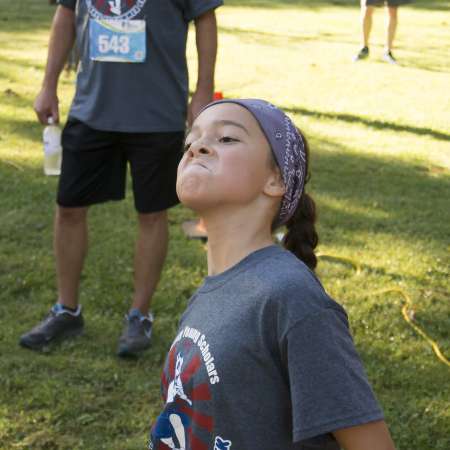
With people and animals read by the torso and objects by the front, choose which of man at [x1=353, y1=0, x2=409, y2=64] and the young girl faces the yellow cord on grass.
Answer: the man

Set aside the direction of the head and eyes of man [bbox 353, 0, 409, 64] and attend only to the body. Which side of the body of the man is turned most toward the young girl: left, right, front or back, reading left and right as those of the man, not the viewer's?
front

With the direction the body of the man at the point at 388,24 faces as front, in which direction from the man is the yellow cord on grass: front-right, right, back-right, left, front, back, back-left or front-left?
front

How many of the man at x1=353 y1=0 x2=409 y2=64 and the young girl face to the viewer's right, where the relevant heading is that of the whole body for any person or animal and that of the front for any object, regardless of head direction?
0

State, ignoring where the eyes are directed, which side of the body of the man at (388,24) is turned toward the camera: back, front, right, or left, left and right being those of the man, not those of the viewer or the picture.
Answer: front

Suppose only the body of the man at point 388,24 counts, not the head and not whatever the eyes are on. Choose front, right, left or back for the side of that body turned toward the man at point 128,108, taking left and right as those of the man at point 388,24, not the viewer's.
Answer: front

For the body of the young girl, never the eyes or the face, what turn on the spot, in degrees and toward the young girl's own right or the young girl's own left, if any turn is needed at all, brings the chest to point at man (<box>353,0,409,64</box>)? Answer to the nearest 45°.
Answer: approximately 135° to the young girl's own right

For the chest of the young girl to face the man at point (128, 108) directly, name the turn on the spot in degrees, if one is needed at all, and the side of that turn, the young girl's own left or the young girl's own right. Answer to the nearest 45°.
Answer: approximately 135° to the young girl's own right

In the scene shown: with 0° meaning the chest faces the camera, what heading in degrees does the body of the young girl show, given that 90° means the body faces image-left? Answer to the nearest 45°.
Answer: approximately 45°
